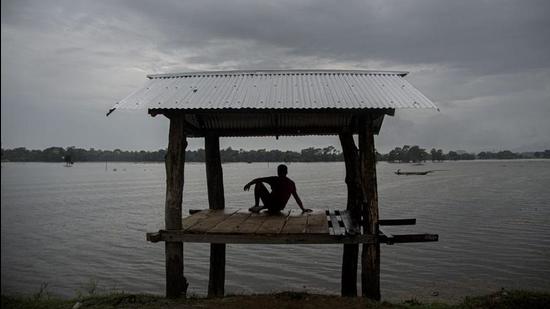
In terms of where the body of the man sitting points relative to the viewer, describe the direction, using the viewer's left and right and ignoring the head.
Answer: facing away from the viewer and to the left of the viewer
